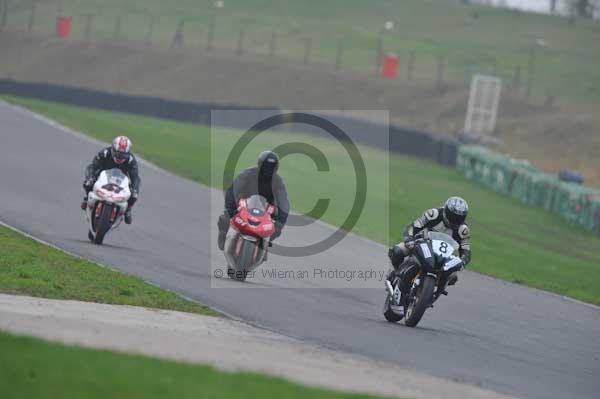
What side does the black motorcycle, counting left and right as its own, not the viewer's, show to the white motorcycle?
back

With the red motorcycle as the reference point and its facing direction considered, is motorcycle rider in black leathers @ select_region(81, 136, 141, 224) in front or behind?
behind

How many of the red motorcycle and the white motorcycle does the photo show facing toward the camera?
2

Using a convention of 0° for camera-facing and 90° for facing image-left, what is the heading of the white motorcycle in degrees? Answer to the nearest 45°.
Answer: approximately 0°

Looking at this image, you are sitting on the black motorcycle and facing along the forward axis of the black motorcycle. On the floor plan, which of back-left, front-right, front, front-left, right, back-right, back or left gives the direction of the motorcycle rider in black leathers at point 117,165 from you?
back

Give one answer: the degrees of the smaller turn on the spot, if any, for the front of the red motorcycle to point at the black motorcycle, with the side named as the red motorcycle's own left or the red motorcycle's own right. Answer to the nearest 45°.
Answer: approximately 45° to the red motorcycle's own left
